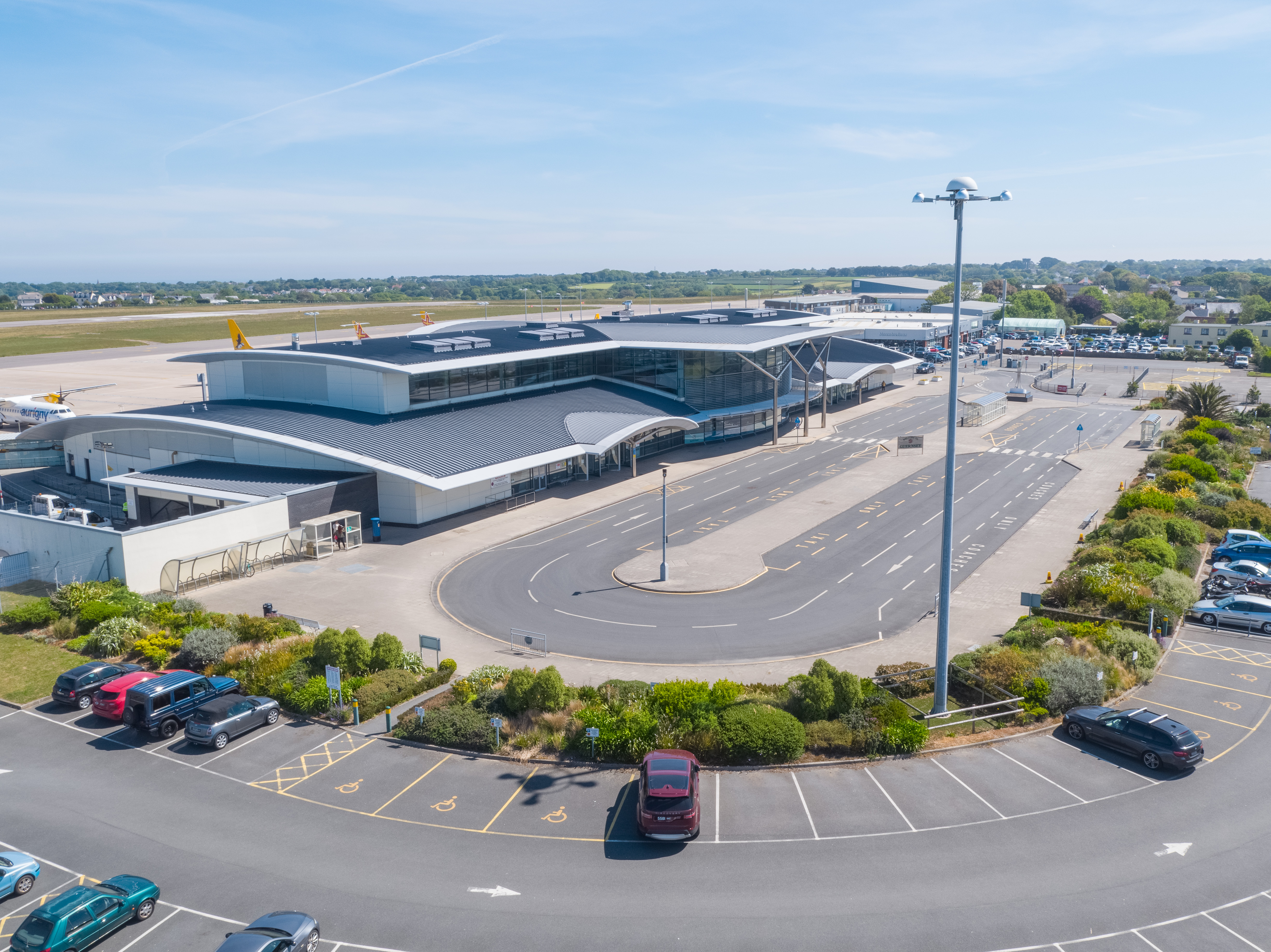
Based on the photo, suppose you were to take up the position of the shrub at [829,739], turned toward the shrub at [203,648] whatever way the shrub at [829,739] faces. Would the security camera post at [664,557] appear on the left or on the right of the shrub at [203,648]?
right

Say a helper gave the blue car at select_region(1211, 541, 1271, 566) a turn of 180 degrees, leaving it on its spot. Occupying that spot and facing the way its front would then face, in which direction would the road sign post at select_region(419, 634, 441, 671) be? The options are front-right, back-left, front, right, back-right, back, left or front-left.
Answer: back-right

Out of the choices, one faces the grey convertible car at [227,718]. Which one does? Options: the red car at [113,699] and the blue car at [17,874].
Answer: the blue car

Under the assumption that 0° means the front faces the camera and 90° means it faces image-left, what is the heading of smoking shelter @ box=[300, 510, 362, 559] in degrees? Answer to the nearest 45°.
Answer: approximately 315°

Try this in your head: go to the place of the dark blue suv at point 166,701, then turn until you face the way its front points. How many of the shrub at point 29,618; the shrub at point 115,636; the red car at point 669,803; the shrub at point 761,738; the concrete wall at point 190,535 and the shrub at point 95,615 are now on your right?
2

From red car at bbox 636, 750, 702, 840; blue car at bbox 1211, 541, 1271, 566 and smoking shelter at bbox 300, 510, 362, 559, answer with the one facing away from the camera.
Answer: the red car

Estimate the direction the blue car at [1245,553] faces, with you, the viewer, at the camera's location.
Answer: facing to the left of the viewer

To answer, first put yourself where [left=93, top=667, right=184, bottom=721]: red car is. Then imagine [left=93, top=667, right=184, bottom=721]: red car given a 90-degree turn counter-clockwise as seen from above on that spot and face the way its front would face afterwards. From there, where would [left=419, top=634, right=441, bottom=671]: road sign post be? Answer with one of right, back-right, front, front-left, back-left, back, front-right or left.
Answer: back-right

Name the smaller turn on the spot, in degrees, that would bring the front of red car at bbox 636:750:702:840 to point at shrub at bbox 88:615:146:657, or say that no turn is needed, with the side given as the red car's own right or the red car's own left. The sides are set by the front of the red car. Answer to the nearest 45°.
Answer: approximately 45° to the red car's own left

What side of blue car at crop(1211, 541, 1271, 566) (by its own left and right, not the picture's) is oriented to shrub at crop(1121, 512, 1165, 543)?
front

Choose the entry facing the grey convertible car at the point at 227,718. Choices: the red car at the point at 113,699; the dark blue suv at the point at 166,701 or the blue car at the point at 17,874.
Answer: the blue car

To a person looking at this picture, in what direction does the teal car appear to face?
facing away from the viewer and to the right of the viewer

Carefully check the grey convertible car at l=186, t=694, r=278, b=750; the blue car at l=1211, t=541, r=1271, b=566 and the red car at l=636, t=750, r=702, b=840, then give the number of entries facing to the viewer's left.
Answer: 1

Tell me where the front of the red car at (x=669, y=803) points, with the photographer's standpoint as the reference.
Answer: facing away from the viewer
